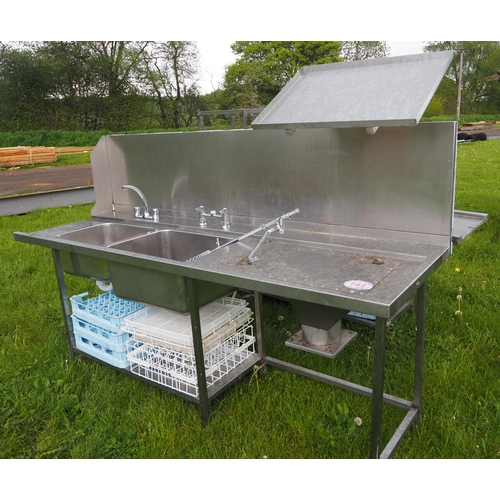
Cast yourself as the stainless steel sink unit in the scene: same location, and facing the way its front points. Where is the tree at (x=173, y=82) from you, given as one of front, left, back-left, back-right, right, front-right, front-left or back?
back-right

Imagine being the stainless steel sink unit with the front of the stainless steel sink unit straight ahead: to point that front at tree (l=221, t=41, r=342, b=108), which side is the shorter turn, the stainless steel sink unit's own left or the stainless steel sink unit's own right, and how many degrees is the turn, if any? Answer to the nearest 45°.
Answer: approximately 135° to the stainless steel sink unit's own right

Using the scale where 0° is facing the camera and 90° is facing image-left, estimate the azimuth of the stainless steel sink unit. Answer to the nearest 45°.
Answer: approximately 45°

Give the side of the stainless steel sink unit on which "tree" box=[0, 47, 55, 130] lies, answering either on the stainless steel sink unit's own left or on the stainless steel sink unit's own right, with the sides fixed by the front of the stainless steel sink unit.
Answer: on the stainless steel sink unit's own right

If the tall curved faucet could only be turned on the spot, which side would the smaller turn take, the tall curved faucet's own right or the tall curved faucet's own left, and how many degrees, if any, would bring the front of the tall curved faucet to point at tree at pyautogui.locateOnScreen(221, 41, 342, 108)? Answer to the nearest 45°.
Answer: approximately 135° to the tall curved faucet's own right

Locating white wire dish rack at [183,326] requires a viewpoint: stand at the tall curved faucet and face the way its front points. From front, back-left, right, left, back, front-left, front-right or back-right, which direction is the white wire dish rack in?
front-left

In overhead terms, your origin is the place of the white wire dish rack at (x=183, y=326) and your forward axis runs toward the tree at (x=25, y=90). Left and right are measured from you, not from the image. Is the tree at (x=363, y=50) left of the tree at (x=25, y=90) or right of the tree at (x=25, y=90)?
right

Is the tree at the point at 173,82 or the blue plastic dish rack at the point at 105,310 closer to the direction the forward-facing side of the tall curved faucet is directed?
the blue plastic dish rack
